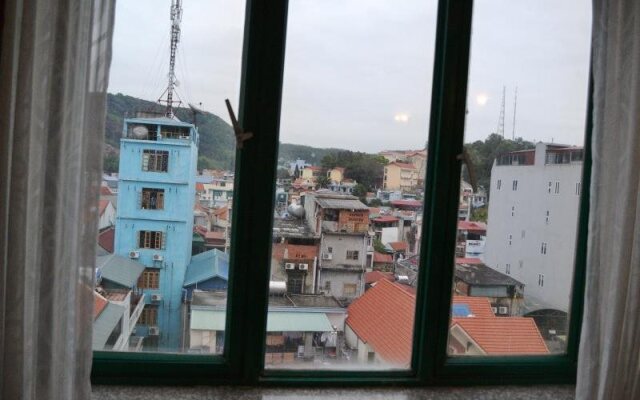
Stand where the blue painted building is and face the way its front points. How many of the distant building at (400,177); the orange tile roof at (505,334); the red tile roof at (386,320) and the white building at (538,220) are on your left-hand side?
4

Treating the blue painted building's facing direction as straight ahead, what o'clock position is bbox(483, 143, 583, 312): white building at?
The white building is roughly at 9 o'clock from the blue painted building.

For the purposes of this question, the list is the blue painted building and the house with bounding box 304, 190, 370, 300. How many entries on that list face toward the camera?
2

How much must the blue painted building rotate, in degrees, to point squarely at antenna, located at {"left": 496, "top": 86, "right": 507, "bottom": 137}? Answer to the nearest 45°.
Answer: approximately 90° to its left

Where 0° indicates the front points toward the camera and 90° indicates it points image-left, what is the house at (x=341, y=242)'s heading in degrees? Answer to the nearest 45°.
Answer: approximately 0°

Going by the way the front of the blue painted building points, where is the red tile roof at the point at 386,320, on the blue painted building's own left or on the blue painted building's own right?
on the blue painted building's own left
